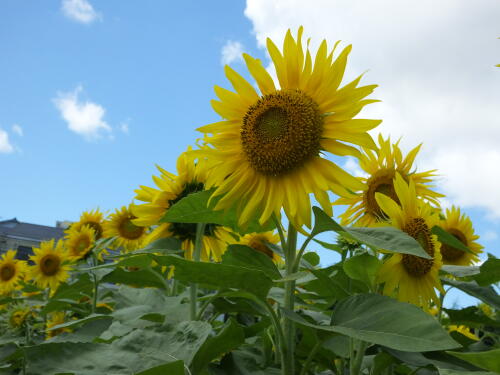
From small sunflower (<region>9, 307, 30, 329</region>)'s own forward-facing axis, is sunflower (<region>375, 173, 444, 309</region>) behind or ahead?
ahead

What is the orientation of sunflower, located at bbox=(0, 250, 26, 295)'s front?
toward the camera

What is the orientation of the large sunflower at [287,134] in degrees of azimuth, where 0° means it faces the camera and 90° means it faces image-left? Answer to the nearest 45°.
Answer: approximately 45°

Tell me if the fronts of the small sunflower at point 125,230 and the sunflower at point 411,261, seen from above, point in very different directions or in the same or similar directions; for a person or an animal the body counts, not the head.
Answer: same or similar directions

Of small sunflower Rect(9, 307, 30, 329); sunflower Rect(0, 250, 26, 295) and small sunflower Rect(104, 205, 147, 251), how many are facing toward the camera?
3

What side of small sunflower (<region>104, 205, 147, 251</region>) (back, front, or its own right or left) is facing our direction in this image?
front

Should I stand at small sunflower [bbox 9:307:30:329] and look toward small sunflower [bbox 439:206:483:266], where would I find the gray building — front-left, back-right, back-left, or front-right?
back-left

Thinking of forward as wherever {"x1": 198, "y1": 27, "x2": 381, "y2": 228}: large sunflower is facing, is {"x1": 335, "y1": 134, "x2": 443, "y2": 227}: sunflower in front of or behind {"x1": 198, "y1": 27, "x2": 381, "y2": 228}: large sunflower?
behind

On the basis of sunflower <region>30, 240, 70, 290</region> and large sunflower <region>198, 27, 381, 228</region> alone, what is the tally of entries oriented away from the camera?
0

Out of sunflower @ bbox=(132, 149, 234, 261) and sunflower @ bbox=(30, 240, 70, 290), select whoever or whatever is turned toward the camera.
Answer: sunflower @ bbox=(30, 240, 70, 290)

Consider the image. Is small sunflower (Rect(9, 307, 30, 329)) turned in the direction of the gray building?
no

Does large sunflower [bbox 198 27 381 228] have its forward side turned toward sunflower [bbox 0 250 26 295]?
no

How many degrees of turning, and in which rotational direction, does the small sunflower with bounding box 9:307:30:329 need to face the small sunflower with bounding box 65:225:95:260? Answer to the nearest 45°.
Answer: approximately 135° to its left
